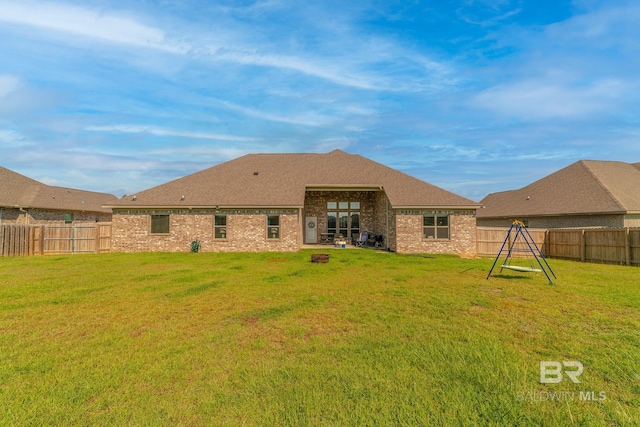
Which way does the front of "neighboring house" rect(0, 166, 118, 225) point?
away from the camera

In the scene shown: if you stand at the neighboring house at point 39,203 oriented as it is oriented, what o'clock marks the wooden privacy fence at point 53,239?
The wooden privacy fence is roughly at 6 o'clock from the neighboring house.

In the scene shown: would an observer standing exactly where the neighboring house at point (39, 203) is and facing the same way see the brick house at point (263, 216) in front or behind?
behind

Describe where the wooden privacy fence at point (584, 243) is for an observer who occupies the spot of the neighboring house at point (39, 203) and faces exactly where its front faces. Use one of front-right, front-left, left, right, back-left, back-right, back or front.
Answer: back-right

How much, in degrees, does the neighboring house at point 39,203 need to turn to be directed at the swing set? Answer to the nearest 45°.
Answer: approximately 135° to its right

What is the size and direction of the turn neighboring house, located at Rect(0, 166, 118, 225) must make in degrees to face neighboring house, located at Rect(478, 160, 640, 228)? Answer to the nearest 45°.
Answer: approximately 135° to its right
